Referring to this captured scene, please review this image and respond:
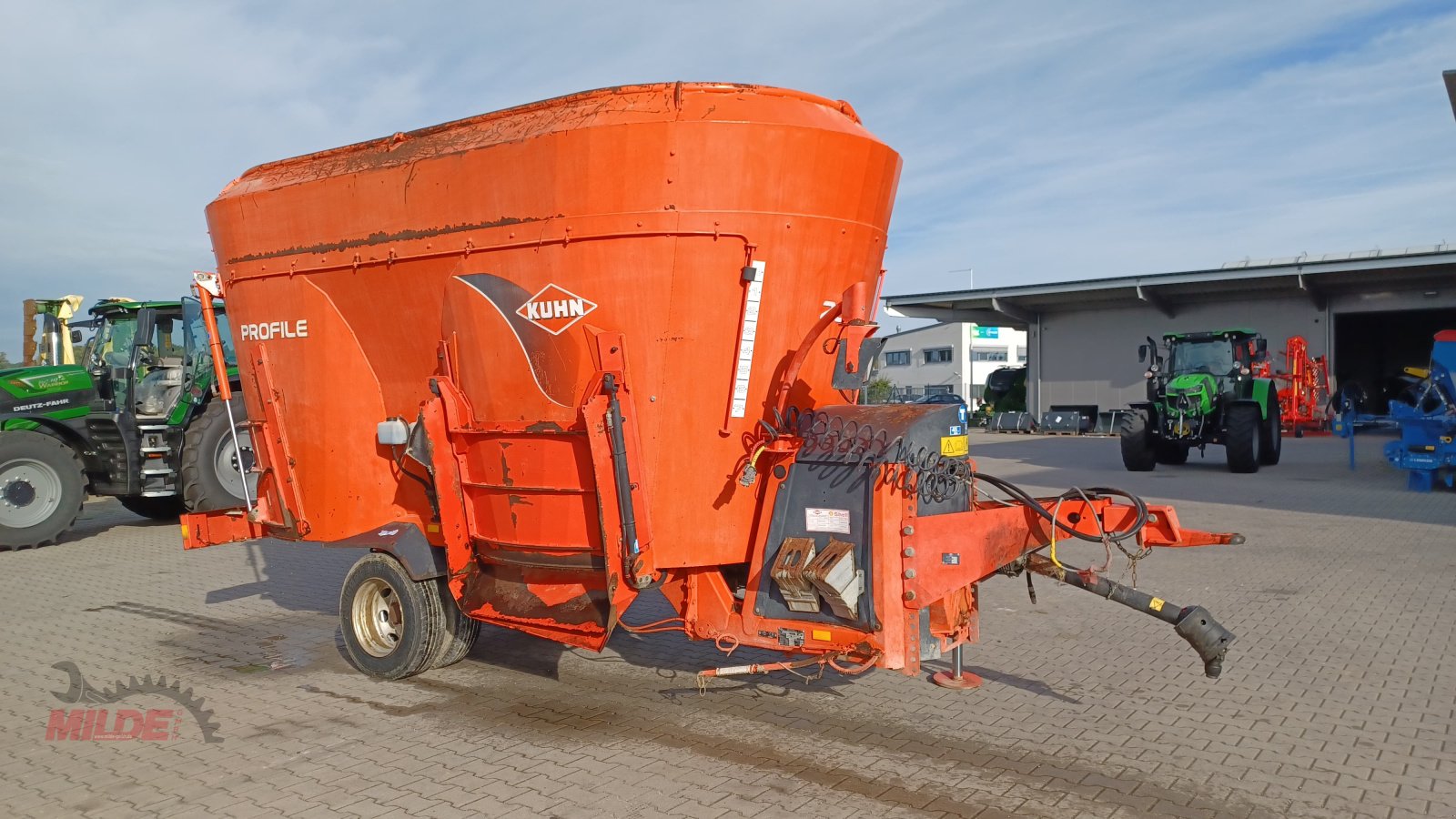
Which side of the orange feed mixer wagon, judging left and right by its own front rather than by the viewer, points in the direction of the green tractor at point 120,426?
back

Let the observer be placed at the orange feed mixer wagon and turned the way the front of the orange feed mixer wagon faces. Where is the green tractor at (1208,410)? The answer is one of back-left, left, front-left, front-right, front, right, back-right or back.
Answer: left

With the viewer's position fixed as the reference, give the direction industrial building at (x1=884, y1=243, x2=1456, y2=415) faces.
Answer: facing the viewer and to the left of the viewer

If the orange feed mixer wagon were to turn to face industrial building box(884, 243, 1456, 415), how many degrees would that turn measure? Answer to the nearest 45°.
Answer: approximately 90° to its left

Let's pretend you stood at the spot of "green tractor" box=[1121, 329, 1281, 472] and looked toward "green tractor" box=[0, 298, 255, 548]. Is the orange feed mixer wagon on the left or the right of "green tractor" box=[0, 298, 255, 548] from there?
left

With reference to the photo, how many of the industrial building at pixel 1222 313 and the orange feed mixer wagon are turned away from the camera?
0

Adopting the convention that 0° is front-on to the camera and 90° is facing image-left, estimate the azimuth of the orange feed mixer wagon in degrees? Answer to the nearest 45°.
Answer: approximately 315°

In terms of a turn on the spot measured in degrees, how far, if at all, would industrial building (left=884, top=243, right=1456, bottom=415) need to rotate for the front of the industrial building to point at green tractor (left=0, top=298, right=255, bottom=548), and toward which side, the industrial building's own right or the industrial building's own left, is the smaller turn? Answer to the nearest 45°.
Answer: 0° — it already faces it

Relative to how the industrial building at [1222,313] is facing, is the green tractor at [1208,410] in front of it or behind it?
in front
